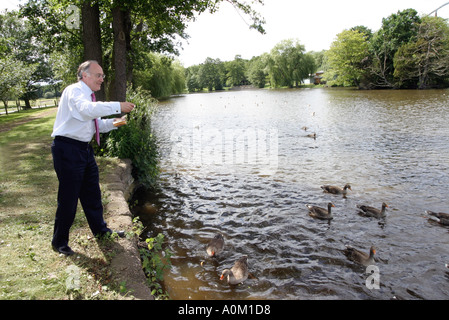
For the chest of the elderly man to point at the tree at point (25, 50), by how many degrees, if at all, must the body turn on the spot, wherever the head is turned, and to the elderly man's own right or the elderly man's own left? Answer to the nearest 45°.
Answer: approximately 90° to the elderly man's own left

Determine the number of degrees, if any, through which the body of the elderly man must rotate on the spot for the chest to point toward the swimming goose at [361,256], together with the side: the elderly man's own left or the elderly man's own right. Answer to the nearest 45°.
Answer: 0° — they already face it

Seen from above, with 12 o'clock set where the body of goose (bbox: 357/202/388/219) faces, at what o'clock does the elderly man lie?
The elderly man is roughly at 4 o'clock from the goose.

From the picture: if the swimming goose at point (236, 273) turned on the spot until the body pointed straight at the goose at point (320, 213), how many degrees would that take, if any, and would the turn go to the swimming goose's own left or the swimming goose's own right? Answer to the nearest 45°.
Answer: approximately 180°

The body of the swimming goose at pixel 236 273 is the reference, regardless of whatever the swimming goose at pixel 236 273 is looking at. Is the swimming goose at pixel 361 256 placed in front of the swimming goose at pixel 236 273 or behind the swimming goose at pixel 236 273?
behind

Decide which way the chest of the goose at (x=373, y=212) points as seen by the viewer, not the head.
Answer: to the viewer's right

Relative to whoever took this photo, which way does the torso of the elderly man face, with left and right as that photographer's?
facing to the right of the viewer

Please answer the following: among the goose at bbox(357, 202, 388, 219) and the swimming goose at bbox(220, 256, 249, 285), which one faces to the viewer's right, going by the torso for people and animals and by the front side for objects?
the goose

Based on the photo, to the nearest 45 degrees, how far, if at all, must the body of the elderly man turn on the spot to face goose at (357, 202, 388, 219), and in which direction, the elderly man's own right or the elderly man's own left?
0° — they already face it

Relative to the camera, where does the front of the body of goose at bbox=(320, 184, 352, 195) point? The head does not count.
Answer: to the viewer's right
